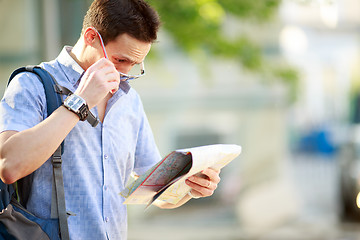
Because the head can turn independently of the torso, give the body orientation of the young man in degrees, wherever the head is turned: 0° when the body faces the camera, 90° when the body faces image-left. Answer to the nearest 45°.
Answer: approximately 315°

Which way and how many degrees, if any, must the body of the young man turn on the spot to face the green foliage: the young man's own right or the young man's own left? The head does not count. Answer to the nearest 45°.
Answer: approximately 135° to the young man's own left
